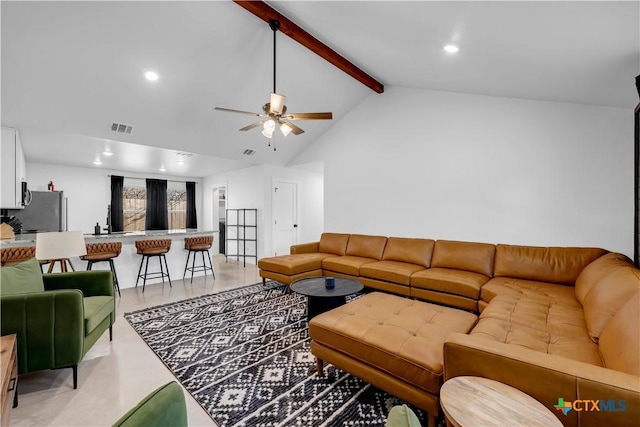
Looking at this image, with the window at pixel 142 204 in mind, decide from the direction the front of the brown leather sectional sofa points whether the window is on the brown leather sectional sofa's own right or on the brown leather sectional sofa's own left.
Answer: on the brown leather sectional sofa's own right

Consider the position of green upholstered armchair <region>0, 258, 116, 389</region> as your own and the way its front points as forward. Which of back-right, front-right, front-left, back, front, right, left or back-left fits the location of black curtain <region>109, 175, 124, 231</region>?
left

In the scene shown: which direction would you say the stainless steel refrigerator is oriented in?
to the viewer's right

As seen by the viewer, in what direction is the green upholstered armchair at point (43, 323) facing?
to the viewer's right

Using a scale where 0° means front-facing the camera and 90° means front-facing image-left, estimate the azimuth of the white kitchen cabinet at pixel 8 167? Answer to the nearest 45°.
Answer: approximately 270°

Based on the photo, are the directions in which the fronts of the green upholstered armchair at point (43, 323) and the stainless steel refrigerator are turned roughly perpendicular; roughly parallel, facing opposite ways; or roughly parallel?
roughly parallel

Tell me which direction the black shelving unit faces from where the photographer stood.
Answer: facing the viewer and to the left of the viewer

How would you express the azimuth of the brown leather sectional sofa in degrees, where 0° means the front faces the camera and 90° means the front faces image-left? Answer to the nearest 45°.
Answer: approximately 45°

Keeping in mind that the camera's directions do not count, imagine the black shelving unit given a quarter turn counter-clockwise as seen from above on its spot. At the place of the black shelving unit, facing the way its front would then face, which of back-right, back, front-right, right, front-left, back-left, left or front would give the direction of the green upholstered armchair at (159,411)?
front-right

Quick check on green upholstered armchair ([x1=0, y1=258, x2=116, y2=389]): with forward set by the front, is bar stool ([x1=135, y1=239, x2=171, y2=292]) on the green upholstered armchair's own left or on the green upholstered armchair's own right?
on the green upholstered armchair's own left

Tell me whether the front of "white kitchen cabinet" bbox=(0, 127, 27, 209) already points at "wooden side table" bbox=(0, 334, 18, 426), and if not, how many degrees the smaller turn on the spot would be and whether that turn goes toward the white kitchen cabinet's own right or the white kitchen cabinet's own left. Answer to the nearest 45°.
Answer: approximately 90° to the white kitchen cabinet's own right

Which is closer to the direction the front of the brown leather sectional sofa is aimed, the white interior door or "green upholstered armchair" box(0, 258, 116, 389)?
the green upholstered armchair

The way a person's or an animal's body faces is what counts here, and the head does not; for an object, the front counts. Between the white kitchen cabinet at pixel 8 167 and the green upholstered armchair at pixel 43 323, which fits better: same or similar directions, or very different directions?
same or similar directions

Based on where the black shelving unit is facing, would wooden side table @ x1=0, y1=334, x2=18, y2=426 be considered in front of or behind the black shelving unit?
in front

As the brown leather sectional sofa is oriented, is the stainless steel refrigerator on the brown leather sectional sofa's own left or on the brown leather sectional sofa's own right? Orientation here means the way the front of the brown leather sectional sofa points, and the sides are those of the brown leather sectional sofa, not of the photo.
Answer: on the brown leather sectional sofa's own right
